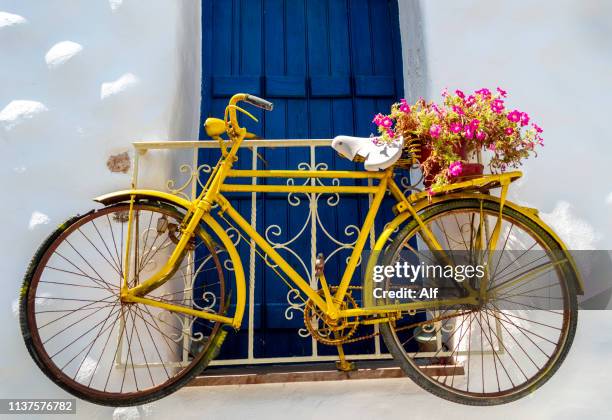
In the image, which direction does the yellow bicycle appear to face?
to the viewer's left
